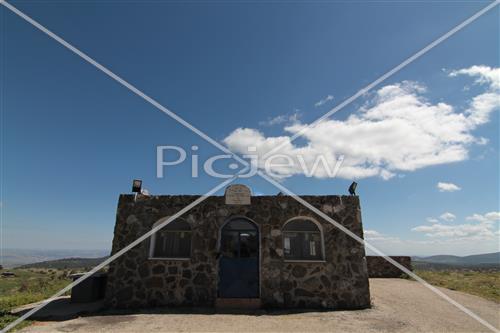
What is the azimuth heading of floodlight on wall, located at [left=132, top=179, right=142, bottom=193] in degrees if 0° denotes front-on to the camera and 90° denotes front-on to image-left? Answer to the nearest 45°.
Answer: approximately 0°

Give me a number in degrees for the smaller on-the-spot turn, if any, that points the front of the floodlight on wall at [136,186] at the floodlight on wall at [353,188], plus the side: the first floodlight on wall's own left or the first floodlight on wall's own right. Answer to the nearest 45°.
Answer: approximately 90° to the first floodlight on wall's own left

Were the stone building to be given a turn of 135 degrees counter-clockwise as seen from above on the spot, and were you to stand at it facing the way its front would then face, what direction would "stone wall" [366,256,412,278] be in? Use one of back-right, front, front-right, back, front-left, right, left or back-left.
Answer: front

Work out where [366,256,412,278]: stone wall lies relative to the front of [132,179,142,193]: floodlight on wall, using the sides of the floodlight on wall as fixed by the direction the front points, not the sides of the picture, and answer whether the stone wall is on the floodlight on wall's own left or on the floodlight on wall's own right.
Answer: on the floodlight on wall's own left
